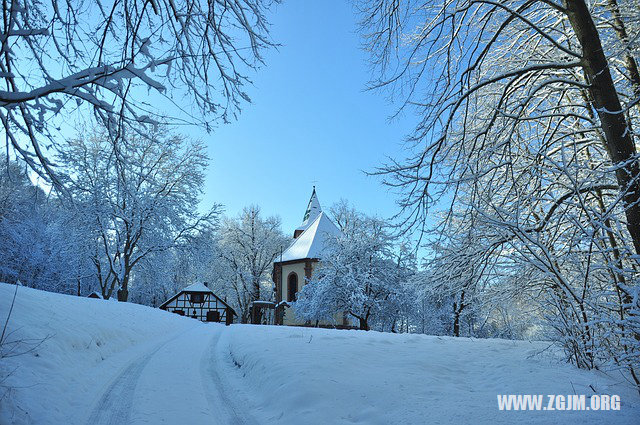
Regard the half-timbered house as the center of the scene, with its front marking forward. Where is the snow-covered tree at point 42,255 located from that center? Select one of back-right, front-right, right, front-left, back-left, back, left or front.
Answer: right

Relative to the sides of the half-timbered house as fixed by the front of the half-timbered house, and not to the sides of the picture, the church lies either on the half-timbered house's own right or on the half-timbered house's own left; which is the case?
on the half-timbered house's own left

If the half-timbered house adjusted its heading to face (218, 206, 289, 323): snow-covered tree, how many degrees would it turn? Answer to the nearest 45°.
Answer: approximately 135° to its left

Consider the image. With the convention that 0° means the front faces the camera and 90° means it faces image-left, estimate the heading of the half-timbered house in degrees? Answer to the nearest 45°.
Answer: approximately 0°

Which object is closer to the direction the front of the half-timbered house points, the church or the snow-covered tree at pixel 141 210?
the snow-covered tree
